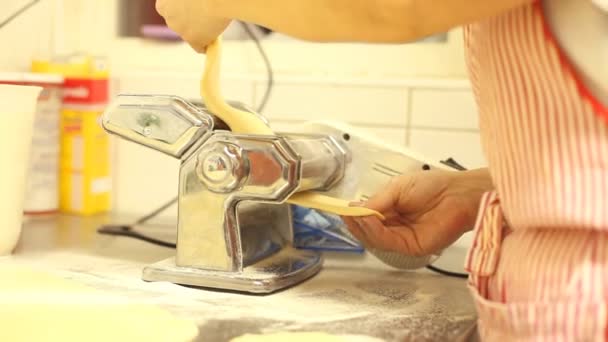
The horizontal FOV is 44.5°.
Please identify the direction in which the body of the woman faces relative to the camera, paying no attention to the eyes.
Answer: to the viewer's left

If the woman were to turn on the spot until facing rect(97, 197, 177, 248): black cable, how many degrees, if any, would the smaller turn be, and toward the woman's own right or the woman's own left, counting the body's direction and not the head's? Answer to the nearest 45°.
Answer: approximately 45° to the woman's own right

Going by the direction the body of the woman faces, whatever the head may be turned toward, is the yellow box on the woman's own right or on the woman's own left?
on the woman's own right

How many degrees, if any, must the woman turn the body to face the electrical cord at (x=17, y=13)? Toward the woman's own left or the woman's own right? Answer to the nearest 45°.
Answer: approximately 45° to the woman's own right

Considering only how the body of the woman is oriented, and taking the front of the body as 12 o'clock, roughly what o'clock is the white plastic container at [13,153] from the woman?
The white plastic container is roughly at 1 o'clock from the woman.
